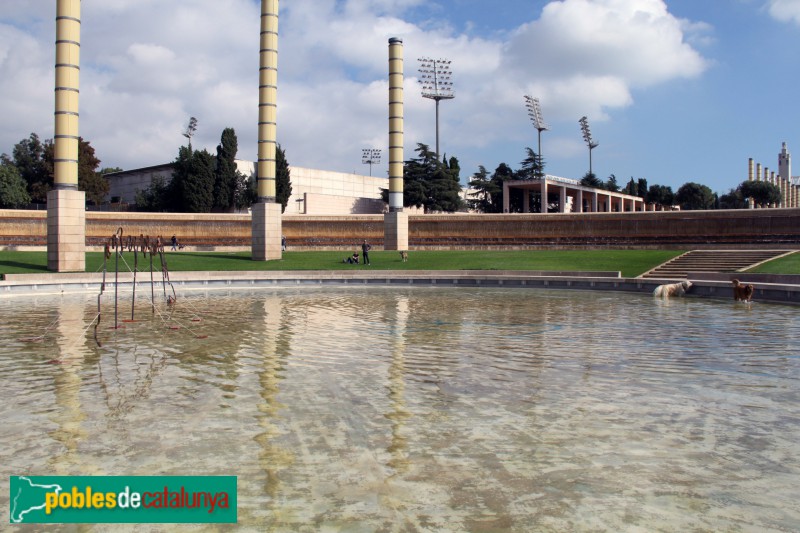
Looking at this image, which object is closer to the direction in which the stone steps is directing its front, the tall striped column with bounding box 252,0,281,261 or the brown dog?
the brown dog

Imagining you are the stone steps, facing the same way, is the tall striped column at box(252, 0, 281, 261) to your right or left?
on your right

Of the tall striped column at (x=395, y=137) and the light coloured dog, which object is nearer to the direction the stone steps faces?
the light coloured dog

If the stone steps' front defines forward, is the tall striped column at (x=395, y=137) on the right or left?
on its right

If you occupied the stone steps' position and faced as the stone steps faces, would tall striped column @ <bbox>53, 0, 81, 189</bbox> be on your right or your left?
on your right

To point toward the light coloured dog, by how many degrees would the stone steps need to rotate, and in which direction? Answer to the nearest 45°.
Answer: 0° — it already faces it
